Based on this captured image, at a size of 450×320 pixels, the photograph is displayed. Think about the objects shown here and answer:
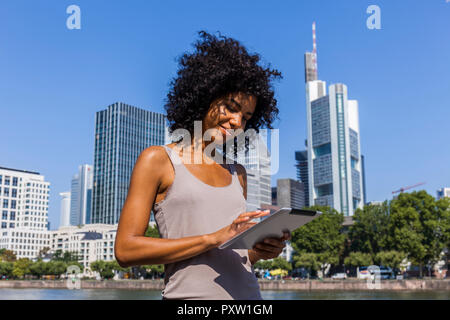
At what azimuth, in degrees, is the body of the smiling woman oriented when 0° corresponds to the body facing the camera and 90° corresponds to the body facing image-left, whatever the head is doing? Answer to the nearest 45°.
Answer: approximately 315°

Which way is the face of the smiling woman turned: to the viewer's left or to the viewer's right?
to the viewer's right

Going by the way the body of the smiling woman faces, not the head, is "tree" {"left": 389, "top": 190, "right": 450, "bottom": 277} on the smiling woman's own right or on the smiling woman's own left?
on the smiling woman's own left
